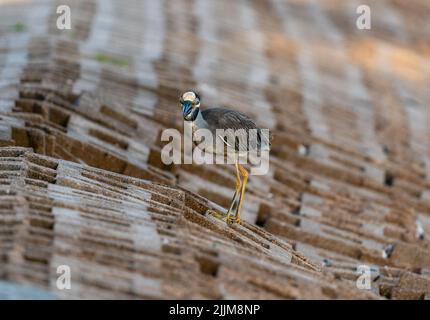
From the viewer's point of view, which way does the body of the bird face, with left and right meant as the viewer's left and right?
facing to the left of the viewer
